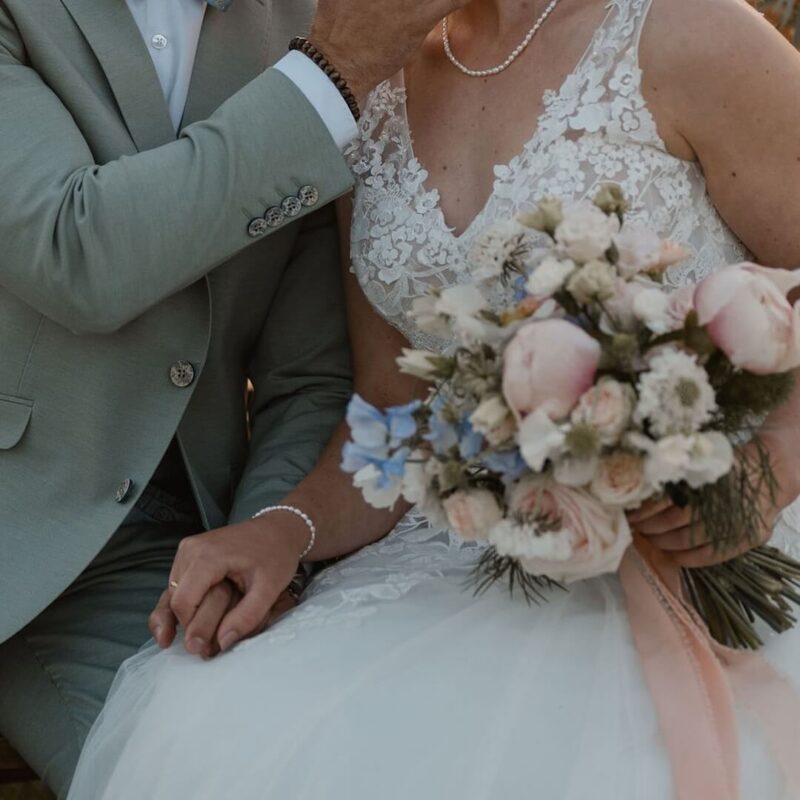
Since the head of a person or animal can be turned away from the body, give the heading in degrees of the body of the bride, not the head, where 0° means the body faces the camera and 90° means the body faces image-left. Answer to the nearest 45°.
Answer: approximately 45°
